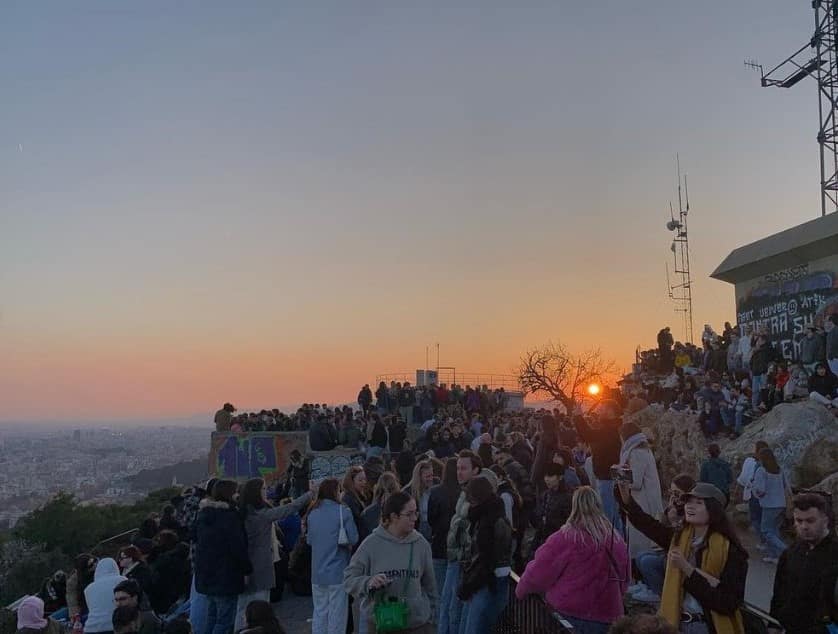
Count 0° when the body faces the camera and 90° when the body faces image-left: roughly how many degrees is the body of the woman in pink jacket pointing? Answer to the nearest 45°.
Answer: approximately 180°

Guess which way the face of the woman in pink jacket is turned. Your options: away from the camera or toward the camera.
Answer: away from the camera

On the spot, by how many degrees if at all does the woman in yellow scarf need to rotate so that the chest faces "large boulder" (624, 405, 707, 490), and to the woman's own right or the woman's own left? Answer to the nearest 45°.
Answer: approximately 135° to the woman's own right

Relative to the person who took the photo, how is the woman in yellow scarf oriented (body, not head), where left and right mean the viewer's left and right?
facing the viewer and to the left of the viewer

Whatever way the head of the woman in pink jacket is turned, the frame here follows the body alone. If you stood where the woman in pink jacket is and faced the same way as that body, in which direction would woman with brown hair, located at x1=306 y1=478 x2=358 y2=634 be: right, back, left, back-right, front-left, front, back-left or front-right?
front-left

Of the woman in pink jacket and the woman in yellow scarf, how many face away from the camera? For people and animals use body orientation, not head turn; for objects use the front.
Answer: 1

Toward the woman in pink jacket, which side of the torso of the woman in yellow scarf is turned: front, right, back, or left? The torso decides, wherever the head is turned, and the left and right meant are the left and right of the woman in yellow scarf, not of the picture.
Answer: right

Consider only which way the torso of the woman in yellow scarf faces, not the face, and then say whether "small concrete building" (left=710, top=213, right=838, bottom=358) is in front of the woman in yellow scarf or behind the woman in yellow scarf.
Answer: behind

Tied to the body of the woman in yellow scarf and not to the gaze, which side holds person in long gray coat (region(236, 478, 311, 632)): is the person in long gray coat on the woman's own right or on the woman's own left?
on the woman's own right

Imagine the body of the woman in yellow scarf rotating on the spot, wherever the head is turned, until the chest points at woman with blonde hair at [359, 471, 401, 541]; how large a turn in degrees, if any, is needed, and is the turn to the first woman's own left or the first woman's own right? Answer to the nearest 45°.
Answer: approximately 90° to the first woman's own right

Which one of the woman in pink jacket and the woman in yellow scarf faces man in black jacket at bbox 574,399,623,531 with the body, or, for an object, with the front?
the woman in pink jacket

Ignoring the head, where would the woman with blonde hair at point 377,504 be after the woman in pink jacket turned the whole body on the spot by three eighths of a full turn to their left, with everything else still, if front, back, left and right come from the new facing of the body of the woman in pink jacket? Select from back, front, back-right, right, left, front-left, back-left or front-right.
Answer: right

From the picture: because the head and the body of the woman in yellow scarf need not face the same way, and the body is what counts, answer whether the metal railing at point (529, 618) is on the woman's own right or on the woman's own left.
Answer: on the woman's own right

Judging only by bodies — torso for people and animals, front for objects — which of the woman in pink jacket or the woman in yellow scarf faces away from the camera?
the woman in pink jacket

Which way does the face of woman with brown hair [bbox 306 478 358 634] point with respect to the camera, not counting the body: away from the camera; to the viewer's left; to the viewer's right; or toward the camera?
away from the camera
